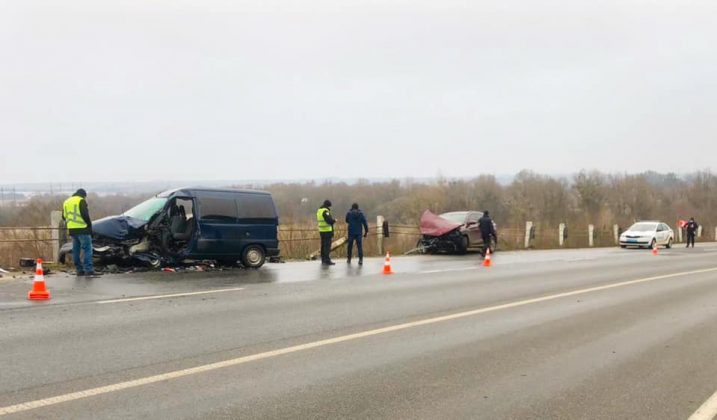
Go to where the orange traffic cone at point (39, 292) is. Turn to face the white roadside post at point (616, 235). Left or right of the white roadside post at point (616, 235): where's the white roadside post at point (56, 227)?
left

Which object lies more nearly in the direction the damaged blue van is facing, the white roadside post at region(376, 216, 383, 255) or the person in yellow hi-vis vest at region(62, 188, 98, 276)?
the person in yellow hi-vis vest

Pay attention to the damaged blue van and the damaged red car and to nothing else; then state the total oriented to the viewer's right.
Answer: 0

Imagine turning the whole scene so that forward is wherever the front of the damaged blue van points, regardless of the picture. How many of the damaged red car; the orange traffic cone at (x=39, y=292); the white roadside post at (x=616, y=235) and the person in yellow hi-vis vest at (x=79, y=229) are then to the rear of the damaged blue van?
2

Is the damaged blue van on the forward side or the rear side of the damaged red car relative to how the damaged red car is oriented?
on the forward side

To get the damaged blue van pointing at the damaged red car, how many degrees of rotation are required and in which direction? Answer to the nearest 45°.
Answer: approximately 180°

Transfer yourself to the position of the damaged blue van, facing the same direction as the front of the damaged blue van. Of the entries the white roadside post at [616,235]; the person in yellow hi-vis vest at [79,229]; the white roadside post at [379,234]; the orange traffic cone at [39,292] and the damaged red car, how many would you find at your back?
3

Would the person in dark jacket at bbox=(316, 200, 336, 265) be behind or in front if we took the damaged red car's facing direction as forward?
in front

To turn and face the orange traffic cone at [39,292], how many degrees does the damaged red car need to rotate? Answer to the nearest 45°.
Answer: approximately 45° to its left

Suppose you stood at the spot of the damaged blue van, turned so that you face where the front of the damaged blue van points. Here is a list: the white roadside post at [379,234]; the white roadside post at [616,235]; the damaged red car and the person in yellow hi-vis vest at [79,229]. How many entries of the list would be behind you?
3

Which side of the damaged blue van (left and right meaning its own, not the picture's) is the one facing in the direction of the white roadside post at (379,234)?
back

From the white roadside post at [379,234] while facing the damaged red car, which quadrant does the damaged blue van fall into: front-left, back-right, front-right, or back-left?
back-right

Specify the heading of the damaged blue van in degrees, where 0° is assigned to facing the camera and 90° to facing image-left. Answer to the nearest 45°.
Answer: approximately 45°

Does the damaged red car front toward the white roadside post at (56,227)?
yes

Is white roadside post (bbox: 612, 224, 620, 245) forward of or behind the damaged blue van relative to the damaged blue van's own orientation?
behind

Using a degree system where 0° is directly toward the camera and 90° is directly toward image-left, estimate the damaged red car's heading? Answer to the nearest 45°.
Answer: approximately 45°
